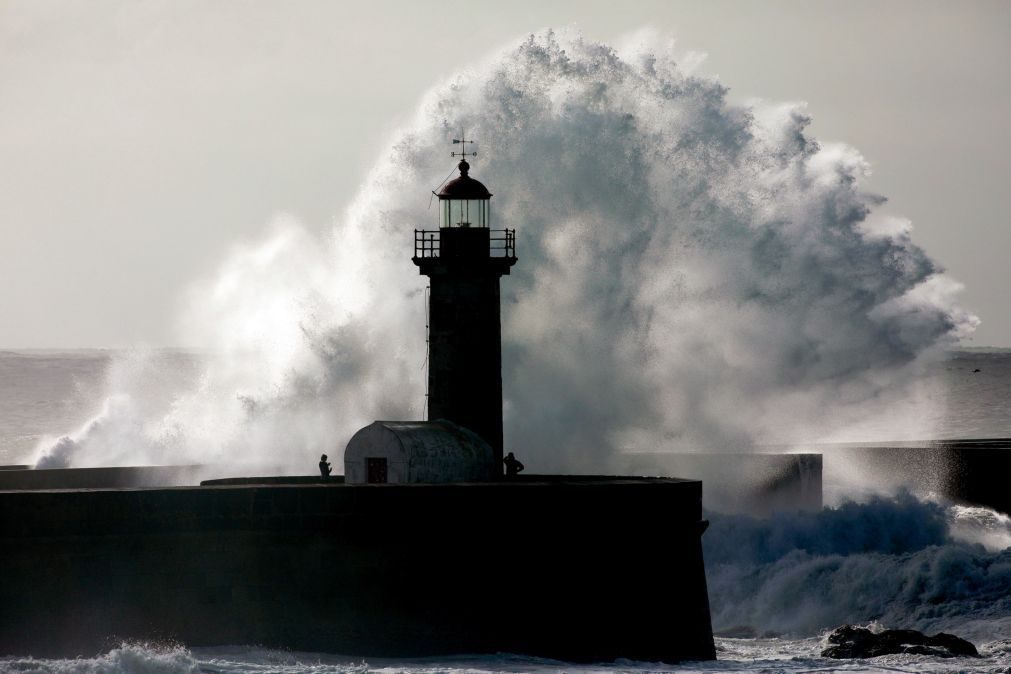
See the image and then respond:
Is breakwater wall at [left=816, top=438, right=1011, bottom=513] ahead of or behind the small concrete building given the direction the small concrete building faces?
behind

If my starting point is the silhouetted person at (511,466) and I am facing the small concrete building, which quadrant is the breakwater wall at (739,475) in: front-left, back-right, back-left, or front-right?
back-right

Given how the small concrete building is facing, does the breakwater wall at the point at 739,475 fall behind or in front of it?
behind

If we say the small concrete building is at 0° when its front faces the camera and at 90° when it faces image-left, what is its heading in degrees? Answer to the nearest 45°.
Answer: approximately 45°

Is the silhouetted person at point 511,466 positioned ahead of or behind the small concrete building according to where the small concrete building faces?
behind
